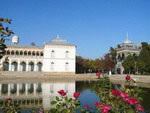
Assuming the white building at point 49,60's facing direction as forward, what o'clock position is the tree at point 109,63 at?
The tree is roughly at 9 o'clock from the white building.

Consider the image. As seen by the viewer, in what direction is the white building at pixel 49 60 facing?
toward the camera

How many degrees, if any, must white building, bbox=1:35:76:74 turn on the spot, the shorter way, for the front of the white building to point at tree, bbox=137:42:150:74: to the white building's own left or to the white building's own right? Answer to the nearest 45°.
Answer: approximately 45° to the white building's own left

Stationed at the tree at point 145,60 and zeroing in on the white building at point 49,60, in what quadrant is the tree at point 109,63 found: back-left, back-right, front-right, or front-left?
front-right

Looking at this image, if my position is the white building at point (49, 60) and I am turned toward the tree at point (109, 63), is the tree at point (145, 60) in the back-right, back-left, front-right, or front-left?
front-right

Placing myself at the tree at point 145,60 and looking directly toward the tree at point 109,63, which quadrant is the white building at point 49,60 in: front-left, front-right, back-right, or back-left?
front-left
